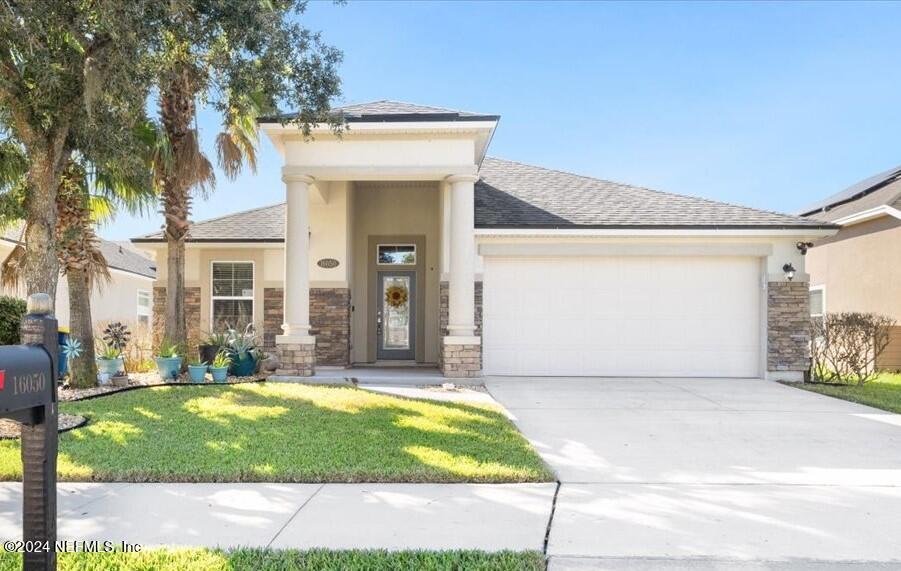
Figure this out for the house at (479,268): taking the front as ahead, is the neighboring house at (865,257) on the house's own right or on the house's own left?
on the house's own left

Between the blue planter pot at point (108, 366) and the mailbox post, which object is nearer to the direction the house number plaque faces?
the mailbox post

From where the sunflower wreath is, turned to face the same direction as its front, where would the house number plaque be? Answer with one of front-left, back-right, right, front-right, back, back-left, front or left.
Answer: front-right

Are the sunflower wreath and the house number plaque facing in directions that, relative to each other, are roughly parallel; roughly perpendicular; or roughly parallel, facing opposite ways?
roughly parallel

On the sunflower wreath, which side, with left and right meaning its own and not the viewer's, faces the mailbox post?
front

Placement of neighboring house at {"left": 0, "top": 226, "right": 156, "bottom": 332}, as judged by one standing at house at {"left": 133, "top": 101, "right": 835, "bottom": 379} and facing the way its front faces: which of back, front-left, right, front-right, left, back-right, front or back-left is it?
back-right

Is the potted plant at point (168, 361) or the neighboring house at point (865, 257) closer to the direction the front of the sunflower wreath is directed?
the potted plant

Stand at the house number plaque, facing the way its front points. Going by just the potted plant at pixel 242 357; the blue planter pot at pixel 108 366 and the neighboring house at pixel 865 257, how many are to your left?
1

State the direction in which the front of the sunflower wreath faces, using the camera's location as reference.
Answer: facing the viewer

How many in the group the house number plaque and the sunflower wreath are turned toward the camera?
2

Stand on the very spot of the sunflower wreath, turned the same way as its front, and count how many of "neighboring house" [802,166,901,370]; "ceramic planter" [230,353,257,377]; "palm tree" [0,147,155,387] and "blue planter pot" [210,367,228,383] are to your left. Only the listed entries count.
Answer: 1

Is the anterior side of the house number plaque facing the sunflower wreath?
no

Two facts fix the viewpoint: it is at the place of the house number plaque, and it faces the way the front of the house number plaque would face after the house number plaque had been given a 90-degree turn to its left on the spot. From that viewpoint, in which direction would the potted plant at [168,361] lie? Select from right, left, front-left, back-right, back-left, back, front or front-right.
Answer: back-right

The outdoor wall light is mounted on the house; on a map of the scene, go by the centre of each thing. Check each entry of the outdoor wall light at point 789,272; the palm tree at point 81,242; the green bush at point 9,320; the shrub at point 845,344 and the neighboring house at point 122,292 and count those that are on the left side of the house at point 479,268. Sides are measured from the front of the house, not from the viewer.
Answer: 2

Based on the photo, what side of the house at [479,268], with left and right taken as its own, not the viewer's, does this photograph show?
front

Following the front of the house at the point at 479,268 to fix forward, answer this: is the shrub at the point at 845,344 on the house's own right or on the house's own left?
on the house's own left

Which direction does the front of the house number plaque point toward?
toward the camera
